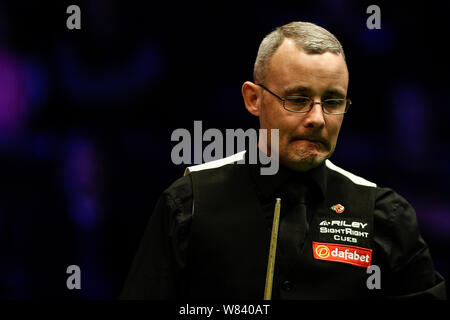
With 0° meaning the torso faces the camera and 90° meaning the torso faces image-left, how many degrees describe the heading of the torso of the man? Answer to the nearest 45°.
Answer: approximately 0°

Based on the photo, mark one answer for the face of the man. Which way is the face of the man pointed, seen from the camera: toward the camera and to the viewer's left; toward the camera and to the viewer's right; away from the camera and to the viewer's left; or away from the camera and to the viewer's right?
toward the camera and to the viewer's right
